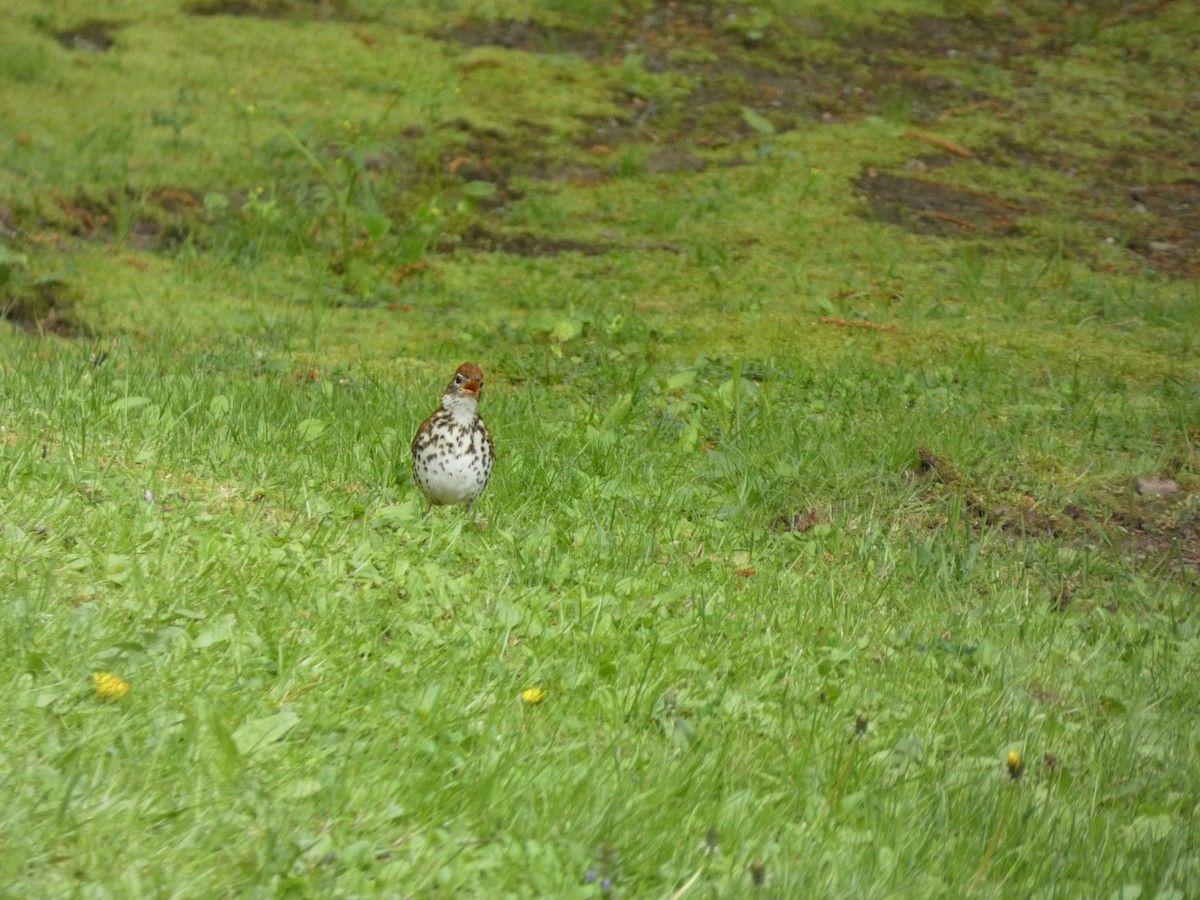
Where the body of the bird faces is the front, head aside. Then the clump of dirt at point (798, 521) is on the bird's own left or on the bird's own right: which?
on the bird's own left

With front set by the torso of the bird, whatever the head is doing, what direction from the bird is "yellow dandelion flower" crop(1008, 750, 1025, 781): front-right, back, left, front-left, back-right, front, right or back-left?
front-left

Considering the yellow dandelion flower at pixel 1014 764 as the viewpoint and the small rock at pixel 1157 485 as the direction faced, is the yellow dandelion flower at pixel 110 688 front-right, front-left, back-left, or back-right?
back-left

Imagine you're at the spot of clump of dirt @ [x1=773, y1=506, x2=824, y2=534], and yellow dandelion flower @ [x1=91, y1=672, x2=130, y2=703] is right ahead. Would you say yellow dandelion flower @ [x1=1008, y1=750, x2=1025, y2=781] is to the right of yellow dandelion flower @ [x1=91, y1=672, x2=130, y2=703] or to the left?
left

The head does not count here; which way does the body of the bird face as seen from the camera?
toward the camera

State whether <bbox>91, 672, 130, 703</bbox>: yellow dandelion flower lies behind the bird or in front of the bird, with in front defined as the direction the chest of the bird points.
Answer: in front

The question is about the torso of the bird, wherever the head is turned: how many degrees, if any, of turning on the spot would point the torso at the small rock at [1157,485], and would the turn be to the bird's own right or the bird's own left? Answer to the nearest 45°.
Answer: approximately 90° to the bird's own left

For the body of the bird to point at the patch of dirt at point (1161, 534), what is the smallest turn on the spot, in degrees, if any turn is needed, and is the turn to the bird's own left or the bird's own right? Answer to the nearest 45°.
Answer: approximately 90° to the bird's own left

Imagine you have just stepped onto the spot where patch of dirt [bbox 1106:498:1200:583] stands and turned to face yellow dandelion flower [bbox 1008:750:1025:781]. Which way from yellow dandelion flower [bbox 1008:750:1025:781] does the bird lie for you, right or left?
right
